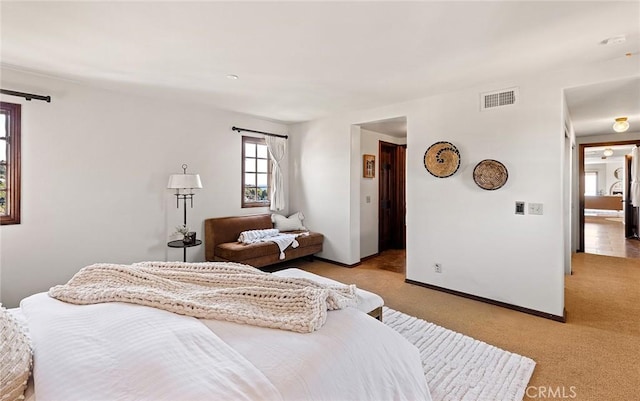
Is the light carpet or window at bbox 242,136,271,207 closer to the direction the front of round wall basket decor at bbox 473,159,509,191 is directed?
the light carpet

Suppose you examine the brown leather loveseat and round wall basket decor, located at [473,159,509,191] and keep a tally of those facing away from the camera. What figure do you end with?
0

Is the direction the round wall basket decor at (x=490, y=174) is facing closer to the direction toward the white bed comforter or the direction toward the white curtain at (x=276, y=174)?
the white bed comforter

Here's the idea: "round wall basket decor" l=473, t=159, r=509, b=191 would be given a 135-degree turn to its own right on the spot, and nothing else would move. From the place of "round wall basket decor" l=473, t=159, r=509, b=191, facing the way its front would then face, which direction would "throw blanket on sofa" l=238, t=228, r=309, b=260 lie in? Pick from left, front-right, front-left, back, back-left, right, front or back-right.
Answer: front-left

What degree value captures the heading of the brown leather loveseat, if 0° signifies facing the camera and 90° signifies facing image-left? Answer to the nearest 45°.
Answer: approximately 315°

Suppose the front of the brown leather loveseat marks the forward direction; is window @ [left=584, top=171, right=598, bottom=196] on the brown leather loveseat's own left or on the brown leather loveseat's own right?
on the brown leather loveseat's own left

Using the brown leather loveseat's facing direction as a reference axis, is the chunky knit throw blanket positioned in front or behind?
in front

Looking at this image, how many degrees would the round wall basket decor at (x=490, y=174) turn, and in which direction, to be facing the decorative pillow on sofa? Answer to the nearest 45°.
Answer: approximately 90° to its right

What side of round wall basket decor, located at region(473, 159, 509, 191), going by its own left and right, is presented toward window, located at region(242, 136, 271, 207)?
right

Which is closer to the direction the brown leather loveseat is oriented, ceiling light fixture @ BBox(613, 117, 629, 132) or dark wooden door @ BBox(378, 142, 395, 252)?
the ceiling light fixture
